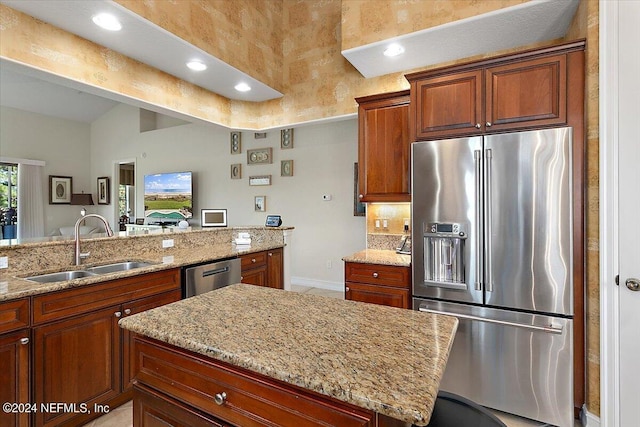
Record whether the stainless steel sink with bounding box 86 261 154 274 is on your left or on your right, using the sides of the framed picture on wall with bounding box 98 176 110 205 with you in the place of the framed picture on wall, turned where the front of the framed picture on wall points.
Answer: on your left

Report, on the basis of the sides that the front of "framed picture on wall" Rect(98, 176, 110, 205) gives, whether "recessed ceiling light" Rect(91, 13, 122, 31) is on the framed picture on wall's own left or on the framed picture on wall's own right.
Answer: on the framed picture on wall's own left

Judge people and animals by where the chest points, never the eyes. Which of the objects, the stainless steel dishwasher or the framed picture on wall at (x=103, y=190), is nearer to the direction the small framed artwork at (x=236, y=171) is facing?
the stainless steel dishwasher

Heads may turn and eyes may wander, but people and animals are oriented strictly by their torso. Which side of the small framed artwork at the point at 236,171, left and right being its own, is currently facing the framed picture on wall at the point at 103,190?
right

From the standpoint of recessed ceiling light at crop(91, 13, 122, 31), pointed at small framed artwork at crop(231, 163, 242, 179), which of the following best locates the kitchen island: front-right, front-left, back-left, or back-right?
back-right

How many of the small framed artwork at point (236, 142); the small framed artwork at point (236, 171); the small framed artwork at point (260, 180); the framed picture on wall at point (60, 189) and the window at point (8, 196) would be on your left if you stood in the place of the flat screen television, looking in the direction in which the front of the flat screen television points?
3

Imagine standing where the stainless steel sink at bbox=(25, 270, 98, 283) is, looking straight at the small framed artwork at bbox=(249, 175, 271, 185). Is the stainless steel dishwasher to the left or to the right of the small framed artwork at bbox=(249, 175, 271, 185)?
right

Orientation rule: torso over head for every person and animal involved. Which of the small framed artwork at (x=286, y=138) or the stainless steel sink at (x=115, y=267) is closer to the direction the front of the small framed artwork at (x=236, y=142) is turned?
the stainless steel sink
